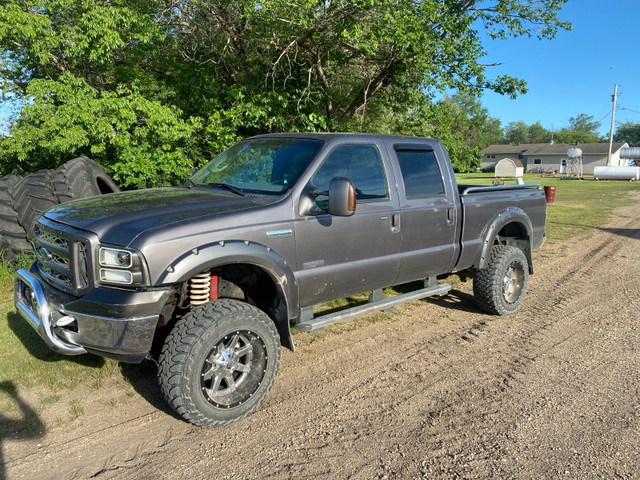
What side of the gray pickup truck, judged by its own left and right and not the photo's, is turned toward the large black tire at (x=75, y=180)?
right

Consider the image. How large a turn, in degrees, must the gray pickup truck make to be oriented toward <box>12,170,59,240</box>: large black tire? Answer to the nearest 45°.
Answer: approximately 90° to its right

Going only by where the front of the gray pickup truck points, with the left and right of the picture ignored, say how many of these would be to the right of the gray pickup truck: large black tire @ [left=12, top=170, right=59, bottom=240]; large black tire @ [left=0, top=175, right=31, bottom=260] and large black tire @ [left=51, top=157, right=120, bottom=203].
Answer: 3

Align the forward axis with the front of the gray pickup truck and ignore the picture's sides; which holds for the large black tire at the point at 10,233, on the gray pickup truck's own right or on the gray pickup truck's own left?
on the gray pickup truck's own right

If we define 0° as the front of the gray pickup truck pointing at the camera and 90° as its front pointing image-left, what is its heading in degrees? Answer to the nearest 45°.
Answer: approximately 45°
